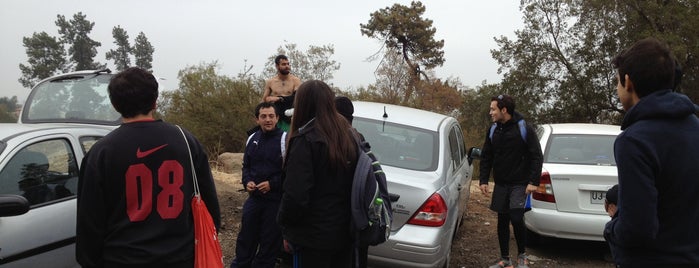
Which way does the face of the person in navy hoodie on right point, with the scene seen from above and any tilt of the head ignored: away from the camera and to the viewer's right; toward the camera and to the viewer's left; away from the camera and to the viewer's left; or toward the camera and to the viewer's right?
away from the camera and to the viewer's left

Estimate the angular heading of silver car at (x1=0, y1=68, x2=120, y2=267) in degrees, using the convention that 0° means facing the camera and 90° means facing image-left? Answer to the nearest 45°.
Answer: approximately 45°

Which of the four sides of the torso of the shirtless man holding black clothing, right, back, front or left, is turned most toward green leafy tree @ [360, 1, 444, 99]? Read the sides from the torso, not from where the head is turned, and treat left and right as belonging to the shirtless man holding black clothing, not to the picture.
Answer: back

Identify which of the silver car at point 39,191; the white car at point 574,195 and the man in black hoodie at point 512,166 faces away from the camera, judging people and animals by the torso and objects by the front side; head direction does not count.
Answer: the white car at point 574,195

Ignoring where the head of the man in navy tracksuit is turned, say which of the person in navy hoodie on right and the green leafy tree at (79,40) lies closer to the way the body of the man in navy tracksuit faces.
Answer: the person in navy hoodie on right

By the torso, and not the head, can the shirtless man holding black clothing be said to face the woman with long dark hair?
yes

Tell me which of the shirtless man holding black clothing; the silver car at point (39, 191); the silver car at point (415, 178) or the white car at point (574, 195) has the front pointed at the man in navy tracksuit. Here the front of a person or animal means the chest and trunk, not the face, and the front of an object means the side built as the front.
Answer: the shirtless man holding black clothing

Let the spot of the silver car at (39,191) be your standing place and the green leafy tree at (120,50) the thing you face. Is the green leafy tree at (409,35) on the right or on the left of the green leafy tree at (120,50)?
right

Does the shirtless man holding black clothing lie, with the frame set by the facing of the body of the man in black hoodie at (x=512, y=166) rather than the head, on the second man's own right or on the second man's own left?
on the second man's own right

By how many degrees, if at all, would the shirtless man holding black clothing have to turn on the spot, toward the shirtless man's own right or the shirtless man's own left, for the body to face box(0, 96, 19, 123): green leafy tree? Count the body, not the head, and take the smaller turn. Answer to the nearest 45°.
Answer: approximately 135° to the shirtless man's own right

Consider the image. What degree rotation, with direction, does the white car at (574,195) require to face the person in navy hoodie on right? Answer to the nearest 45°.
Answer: approximately 180°
